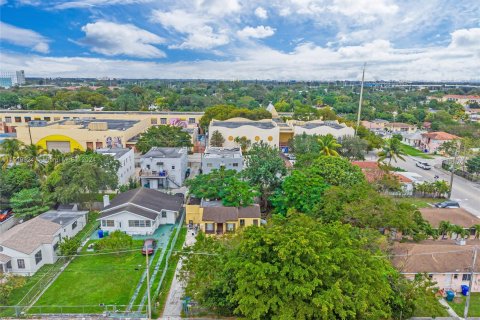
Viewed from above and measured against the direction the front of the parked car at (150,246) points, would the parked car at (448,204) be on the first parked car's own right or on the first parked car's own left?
on the first parked car's own right

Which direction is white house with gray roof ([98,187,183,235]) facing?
toward the camera

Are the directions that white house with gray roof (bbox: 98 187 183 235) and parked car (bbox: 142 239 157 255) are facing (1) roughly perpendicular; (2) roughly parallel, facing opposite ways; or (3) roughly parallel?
roughly parallel, facing opposite ways

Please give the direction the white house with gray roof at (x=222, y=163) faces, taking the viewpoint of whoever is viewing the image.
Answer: facing the viewer

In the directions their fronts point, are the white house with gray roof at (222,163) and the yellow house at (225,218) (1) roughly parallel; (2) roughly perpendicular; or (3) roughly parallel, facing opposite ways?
roughly parallel

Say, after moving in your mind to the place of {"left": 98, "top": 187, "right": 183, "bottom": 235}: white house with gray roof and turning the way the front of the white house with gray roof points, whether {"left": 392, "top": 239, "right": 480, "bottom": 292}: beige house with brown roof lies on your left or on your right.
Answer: on your left

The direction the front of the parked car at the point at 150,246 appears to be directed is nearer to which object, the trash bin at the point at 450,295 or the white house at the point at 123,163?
the white house

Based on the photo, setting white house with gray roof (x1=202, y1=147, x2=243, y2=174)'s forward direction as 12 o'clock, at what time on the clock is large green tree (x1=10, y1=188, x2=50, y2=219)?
The large green tree is roughly at 2 o'clock from the white house with gray roof.

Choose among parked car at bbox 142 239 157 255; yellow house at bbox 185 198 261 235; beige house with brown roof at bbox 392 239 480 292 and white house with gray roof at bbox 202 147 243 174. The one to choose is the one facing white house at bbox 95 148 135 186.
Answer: the parked car

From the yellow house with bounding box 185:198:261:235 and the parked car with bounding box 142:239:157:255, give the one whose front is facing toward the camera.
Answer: the yellow house

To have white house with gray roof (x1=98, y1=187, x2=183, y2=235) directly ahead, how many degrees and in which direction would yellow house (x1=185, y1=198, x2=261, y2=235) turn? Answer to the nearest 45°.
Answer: approximately 90° to its right

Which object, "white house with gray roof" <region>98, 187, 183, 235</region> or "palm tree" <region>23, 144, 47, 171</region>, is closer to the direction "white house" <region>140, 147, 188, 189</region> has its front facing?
the white house with gray roof

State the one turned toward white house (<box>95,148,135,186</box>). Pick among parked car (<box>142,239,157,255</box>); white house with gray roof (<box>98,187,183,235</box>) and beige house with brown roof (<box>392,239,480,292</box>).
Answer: the parked car

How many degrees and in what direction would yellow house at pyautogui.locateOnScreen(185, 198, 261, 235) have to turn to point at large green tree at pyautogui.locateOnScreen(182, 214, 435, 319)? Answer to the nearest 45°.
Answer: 0° — it already faces it

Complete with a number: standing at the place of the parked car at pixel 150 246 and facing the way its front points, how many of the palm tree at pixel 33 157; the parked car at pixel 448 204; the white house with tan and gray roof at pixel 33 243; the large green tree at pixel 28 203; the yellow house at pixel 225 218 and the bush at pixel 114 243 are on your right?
2

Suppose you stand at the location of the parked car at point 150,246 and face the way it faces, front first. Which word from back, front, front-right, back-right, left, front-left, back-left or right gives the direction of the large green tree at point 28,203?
front-left

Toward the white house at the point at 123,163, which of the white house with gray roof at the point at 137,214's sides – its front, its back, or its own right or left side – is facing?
back

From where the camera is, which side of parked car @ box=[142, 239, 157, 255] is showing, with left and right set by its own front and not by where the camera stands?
back

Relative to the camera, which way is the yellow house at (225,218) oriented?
toward the camera
